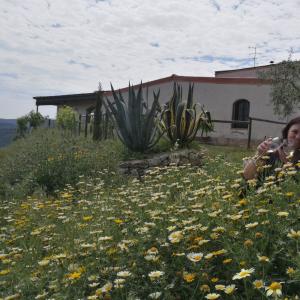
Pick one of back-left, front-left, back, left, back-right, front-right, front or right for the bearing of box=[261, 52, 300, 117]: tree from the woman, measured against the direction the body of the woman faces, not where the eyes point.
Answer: back

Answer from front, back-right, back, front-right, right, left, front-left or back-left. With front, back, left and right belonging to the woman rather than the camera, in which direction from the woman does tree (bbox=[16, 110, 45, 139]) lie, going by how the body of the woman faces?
back-right

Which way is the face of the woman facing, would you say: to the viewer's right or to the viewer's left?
to the viewer's left

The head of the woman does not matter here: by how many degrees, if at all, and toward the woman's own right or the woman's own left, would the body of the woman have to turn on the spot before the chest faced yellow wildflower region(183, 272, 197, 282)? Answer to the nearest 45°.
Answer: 0° — they already face it

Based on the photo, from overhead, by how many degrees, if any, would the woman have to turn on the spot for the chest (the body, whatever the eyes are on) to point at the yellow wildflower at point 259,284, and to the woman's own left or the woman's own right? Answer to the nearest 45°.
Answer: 0° — they already face it

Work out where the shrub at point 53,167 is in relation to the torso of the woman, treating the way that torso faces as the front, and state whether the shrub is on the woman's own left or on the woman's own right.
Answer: on the woman's own right

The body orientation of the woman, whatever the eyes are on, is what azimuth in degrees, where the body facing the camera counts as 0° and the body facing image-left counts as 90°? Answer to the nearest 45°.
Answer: approximately 0°

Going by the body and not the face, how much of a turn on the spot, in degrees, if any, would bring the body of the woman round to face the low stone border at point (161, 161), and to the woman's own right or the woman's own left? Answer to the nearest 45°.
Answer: approximately 135° to the woman's own right
